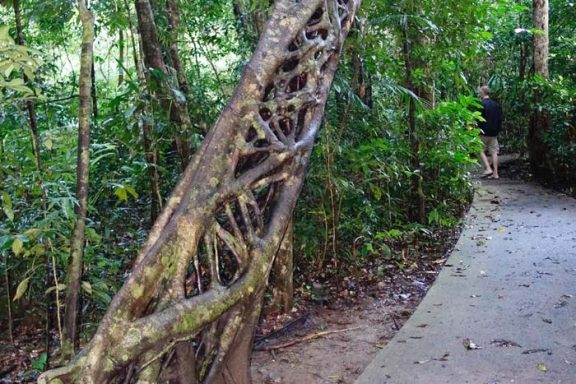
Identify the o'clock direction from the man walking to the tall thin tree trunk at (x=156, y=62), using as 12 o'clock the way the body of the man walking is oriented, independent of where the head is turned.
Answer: The tall thin tree trunk is roughly at 8 o'clock from the man walking.

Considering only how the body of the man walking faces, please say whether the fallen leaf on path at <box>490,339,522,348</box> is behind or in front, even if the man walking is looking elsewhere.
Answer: behind

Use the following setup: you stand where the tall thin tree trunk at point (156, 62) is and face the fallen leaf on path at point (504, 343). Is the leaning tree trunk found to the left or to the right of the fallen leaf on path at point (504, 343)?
right

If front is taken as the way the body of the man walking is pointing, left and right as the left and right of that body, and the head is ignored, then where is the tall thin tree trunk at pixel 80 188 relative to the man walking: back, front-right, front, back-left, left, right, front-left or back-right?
back-left

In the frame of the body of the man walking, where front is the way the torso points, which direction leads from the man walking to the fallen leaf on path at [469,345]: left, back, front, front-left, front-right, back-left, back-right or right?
back-left

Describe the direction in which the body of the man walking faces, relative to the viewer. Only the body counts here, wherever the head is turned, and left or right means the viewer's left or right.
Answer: facing away from the viewer and to the left of the viewer

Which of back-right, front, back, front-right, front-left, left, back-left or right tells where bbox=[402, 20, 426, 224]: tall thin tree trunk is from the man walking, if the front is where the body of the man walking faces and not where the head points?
back-left

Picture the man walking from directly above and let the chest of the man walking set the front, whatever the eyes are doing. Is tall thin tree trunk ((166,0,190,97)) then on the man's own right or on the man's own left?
on the man's own left

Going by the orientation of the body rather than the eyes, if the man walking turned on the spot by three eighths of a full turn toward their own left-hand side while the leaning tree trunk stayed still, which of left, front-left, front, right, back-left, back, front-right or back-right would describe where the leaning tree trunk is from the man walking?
front
